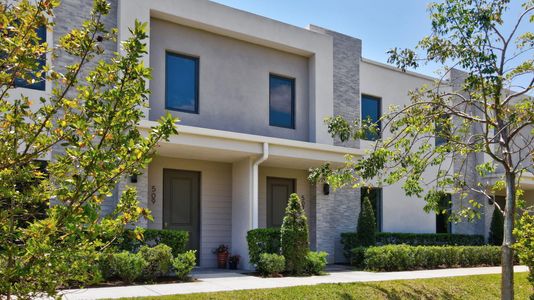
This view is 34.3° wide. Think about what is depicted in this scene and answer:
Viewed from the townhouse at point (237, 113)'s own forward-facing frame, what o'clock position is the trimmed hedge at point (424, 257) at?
The trimmed hedge is roughly at 10 o'clock from the townhouse.

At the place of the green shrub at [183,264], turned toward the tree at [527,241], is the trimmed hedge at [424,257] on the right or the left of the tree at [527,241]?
left

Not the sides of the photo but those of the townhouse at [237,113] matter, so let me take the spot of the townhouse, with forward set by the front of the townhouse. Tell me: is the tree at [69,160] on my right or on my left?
on my right

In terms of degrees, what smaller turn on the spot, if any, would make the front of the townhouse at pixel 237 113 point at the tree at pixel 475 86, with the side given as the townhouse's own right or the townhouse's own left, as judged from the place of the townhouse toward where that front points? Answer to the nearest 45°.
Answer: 0° — it already faces it

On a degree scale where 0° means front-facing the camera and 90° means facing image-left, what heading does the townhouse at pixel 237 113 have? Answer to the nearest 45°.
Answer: approximately 315°
